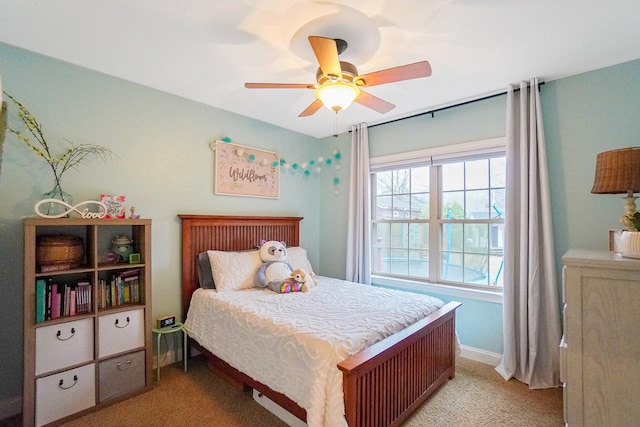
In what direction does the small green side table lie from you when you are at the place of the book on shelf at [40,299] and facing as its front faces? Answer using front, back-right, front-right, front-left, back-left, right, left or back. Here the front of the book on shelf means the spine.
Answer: left

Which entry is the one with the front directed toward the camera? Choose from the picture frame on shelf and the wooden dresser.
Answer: the picture frame on shelf

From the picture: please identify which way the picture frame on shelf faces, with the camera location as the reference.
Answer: facing the viewer

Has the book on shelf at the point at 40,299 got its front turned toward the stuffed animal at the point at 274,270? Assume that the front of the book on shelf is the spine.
no

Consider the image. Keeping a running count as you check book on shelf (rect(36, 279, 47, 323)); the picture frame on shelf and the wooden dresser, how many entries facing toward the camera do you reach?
2

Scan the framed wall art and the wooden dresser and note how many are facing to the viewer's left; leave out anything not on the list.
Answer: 1

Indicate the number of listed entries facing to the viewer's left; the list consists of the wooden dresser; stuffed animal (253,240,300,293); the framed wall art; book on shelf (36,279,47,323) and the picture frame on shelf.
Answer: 1

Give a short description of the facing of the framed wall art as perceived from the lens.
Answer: facing the viewer and to the right of the viewer

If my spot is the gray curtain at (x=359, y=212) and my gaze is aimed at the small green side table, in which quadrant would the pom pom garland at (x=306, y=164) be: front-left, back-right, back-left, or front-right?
front-right

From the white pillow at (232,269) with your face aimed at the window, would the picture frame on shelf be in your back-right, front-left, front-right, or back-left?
back-right

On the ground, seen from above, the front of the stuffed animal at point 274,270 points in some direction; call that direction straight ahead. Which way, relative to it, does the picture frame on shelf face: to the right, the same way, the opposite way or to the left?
the same way

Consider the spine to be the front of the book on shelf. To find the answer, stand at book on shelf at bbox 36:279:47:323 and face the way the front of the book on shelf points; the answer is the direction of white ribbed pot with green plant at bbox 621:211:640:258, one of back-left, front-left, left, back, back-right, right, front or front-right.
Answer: front-left

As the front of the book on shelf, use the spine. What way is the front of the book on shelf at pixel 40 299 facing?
toward the camera

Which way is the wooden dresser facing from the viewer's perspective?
to the viewer's left

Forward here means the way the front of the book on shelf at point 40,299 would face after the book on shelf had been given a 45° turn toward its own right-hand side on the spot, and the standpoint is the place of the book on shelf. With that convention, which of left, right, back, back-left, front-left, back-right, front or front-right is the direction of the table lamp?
left
